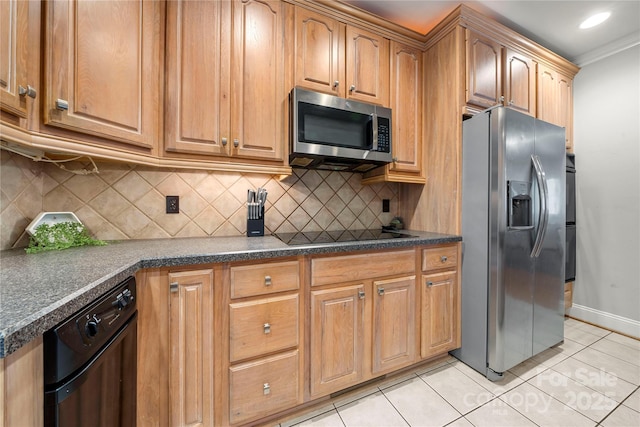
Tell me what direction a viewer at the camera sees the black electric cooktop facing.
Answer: facing the viewer and to the right of the viewer

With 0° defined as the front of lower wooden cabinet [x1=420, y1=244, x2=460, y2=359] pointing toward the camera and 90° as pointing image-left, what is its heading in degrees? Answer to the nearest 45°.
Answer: approximately 315°

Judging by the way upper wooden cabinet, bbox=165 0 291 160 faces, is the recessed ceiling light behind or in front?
in front

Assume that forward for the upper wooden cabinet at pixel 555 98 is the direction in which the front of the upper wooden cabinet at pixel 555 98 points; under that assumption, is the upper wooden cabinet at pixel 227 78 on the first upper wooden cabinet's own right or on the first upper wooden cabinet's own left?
on the first upper wooden cabinet's own right

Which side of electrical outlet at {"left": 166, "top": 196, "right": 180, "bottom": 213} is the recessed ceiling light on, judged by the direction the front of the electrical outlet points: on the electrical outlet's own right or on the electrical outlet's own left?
on the electrical outlet's own left

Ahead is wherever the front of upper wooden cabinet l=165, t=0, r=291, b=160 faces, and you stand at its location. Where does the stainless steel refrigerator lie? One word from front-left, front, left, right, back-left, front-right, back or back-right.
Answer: front-left

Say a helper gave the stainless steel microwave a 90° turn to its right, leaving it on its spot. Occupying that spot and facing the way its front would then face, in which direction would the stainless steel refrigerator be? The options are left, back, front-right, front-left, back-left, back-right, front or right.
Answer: back-left

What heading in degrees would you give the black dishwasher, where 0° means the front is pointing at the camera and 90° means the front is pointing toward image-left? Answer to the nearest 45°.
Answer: approximately 315°

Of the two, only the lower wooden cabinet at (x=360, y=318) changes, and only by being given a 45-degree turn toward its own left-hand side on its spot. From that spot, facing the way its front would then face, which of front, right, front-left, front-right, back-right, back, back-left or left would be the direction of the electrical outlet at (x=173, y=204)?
back

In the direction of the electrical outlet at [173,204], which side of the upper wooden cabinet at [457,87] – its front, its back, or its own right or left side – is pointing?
right

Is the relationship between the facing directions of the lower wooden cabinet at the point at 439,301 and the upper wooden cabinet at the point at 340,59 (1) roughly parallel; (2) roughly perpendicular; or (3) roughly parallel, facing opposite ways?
roughly parallel

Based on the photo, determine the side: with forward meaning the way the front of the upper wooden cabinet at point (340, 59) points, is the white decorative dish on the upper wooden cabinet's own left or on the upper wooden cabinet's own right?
on the upper wooden cabinet's own right

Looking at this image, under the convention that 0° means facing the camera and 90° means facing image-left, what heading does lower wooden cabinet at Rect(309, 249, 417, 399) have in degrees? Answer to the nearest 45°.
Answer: approximately 315°
